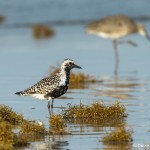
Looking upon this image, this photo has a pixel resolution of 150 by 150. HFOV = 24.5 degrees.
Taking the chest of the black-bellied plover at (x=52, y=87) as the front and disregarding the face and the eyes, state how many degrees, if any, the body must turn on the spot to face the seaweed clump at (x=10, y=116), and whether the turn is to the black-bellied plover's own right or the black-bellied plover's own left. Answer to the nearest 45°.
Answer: approximately 135° to the black-bellied plover's own right

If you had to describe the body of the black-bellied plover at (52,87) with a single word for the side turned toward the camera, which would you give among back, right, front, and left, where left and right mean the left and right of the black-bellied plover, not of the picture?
right

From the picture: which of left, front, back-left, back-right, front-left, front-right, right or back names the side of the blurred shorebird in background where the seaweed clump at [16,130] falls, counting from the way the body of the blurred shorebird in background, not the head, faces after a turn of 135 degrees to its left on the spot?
back-left

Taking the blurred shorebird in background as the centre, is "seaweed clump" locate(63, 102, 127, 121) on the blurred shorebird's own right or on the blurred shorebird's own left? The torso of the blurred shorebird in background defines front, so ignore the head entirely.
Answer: on the blurred shorebird's own right

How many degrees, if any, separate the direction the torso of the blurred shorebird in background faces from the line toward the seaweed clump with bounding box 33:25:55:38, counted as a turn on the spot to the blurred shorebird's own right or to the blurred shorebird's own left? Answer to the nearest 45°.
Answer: approximately 135° to the blurred shorebird's own left

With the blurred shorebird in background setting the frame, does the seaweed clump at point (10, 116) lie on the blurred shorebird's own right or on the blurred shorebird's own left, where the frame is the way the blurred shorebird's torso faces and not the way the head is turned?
on the blurred shorebird's own right

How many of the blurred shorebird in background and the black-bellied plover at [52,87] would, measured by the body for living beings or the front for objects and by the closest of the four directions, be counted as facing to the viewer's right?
2

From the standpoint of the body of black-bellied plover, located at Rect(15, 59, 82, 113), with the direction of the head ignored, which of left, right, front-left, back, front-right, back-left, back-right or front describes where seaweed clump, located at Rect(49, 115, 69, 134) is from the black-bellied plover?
right

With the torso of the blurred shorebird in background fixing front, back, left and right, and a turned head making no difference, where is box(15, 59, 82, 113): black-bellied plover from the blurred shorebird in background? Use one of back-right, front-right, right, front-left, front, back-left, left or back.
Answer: right

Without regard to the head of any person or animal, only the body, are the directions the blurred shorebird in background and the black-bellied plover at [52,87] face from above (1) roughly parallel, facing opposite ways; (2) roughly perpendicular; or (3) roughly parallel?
roughly parallel

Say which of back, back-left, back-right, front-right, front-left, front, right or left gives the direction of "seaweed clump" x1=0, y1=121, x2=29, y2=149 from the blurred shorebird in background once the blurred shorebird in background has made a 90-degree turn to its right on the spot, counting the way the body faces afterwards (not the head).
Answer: front

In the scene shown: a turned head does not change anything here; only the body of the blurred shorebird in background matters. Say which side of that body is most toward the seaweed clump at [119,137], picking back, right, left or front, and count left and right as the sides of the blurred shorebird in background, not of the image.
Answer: right

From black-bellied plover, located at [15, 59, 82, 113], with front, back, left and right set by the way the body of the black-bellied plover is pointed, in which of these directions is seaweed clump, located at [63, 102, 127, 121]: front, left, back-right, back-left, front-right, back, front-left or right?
front-right

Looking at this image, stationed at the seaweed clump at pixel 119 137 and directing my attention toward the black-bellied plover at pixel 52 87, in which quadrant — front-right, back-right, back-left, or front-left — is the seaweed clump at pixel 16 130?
front-left

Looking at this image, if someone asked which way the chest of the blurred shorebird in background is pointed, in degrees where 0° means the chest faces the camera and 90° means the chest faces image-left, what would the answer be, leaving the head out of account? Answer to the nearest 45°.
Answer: approximately 270°
